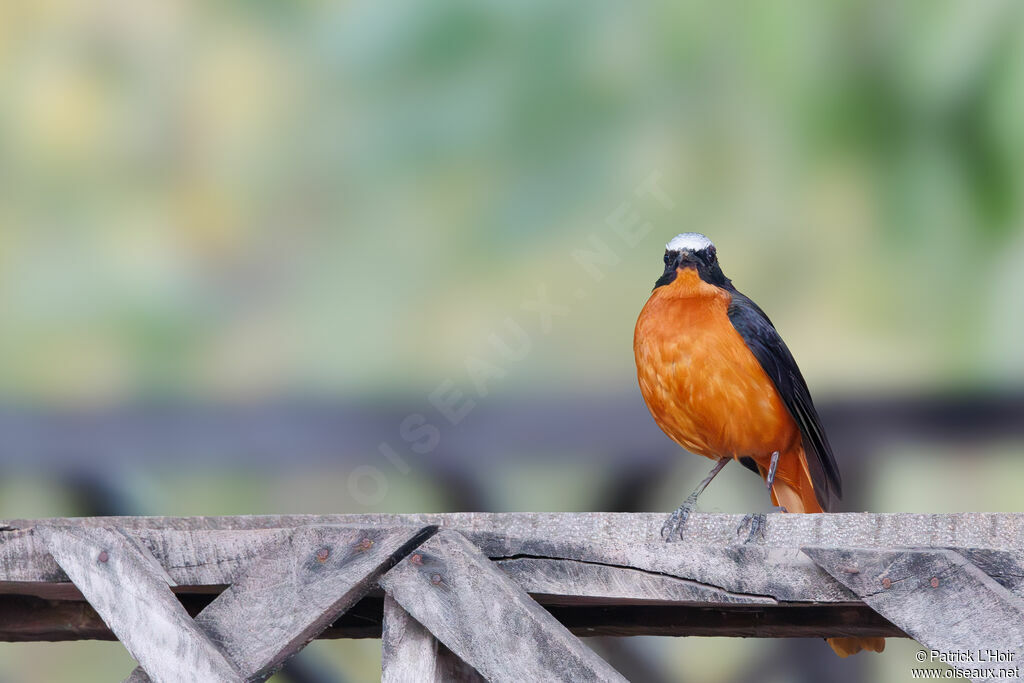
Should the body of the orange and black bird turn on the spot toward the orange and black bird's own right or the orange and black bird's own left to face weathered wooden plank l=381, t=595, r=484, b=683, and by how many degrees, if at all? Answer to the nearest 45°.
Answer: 0° — it already faces it

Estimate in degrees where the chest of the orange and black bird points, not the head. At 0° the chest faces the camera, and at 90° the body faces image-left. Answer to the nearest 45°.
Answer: approximately 45°
